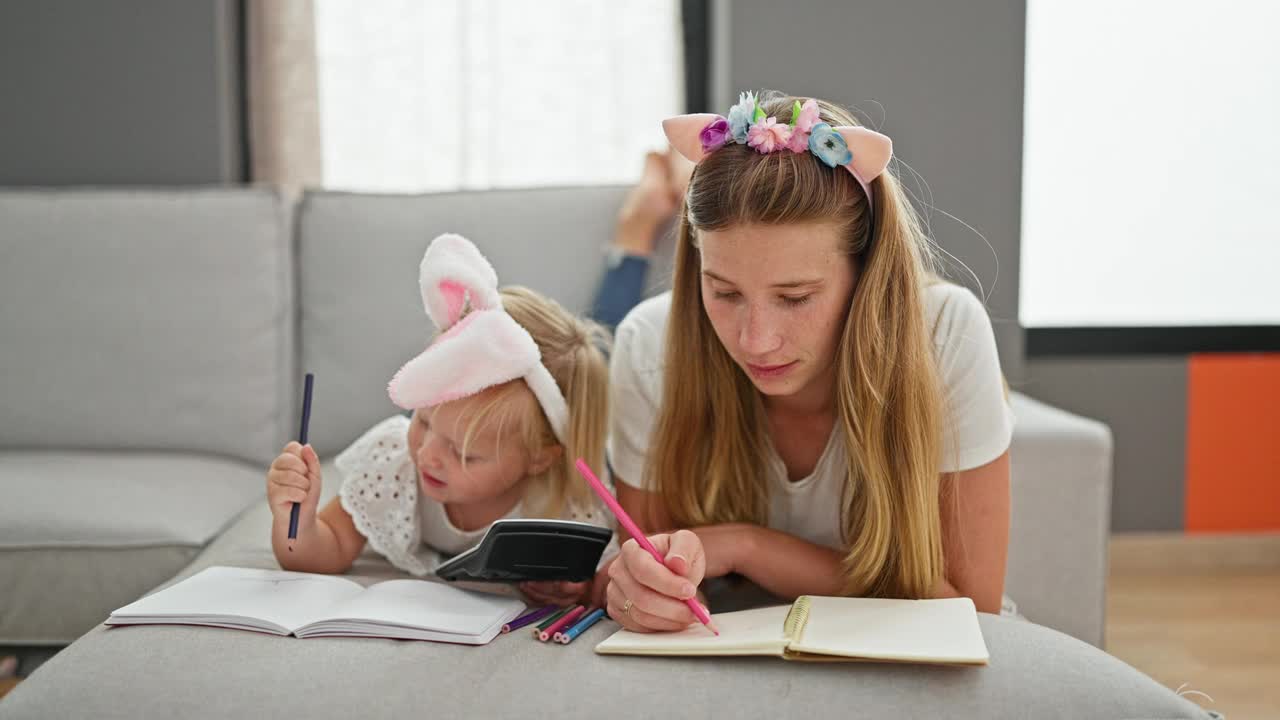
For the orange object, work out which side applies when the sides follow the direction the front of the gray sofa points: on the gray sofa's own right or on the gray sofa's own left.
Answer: on the gray sofa's own left

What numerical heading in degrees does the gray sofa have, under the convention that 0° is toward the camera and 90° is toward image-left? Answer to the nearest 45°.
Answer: approximately 0°
